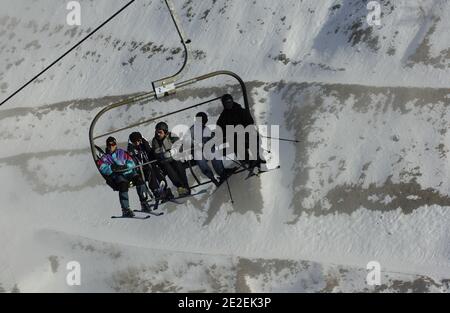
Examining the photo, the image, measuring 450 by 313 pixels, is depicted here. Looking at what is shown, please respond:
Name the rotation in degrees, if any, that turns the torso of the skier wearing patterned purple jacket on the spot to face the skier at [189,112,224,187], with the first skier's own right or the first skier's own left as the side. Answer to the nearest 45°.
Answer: approximately 45° to the first skier's own left

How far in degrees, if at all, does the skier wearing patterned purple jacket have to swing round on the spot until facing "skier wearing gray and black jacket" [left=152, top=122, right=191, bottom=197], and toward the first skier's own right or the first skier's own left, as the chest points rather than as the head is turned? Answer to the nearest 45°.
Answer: approximately 45° to the first skier's own left

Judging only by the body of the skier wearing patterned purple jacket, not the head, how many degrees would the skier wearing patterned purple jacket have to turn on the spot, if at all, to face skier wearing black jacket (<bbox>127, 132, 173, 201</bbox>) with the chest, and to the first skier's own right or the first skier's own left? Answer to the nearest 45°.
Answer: approximately 45° to the first skier's own left

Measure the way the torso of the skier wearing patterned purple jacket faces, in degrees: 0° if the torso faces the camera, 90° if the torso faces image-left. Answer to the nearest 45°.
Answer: approximately 315°
